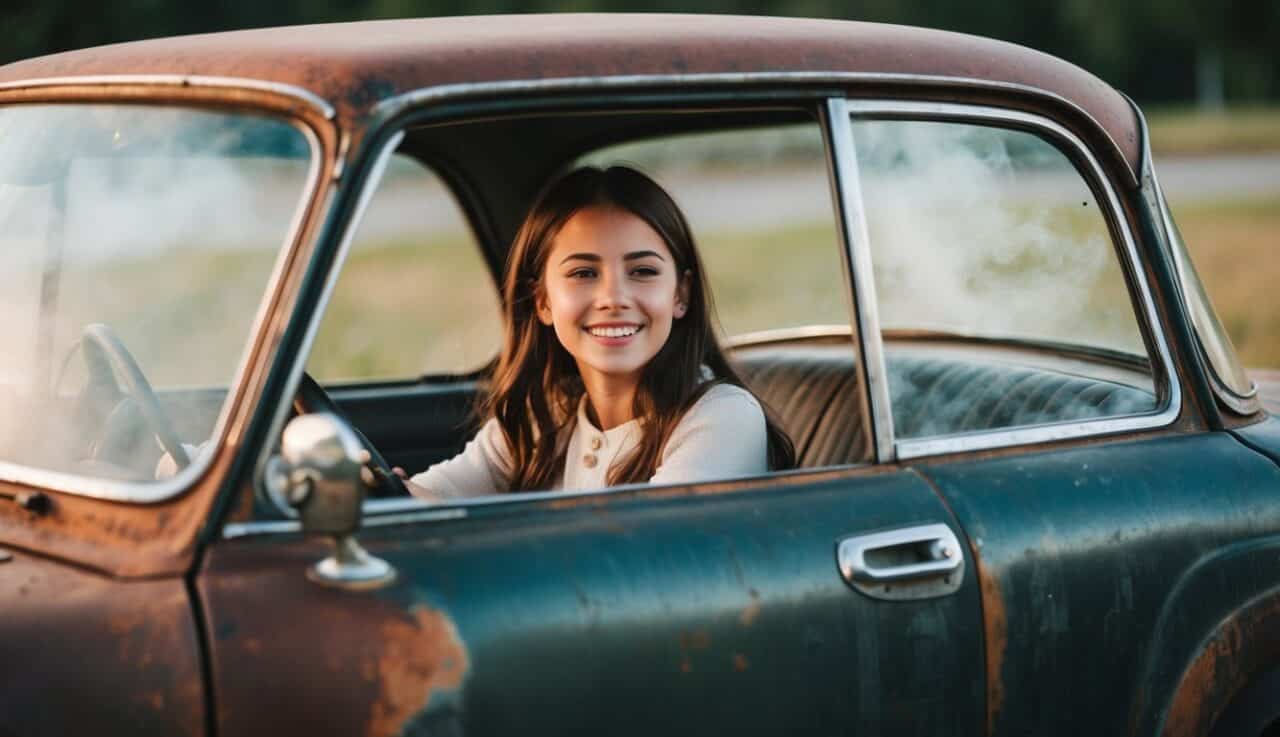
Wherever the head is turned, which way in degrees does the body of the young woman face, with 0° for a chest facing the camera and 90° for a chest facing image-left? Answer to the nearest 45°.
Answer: approximately 45°
